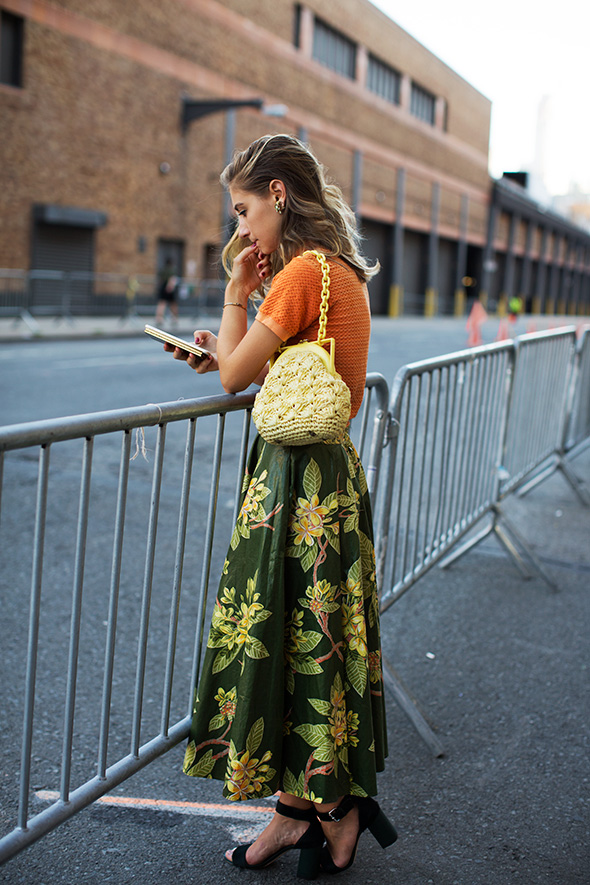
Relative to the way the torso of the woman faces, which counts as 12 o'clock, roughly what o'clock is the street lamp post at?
The street lamp post is roughly at 3 o'clock from the woman.

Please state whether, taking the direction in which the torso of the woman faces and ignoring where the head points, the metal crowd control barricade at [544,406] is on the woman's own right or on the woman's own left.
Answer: on the woman's own right

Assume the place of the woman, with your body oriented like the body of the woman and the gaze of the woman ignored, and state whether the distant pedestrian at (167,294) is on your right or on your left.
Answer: on your right

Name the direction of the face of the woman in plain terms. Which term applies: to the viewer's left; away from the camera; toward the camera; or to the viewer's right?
to the viewer's left

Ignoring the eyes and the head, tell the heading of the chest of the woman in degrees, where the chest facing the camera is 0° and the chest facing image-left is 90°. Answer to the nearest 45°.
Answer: approximately 90°

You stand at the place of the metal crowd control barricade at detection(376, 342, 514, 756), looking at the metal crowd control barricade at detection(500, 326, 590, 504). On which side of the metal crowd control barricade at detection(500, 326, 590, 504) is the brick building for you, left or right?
left

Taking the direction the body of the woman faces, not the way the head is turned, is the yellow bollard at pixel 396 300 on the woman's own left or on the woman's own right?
on the woman's own right

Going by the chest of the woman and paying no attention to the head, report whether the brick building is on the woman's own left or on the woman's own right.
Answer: on the woman's own right
